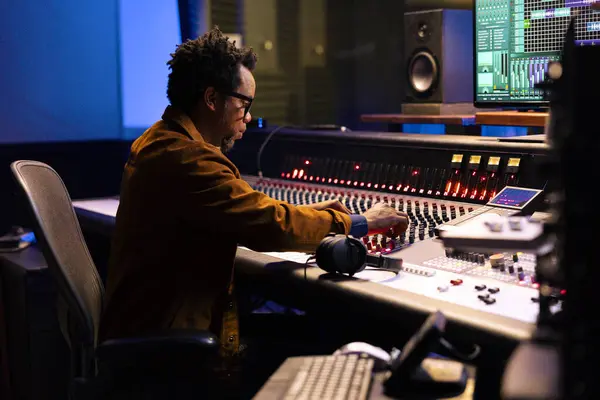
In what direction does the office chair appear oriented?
to the viewer's right

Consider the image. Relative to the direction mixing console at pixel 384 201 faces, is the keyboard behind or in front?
in front

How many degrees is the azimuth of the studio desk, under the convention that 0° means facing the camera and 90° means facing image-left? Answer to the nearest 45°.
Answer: approximately 45°

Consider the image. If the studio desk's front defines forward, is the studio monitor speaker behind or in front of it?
behind

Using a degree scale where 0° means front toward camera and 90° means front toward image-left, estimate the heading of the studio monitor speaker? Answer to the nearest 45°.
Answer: approximately 45°

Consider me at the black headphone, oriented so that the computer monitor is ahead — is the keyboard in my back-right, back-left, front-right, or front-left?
back-right

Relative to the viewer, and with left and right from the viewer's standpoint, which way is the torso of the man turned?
facing to the right of the viewer

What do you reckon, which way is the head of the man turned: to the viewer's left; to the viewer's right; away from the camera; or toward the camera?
to the viewer's right

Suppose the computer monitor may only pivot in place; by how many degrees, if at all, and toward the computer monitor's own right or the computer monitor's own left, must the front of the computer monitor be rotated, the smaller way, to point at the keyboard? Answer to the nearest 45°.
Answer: approximately 45° to the computer monitor's own left

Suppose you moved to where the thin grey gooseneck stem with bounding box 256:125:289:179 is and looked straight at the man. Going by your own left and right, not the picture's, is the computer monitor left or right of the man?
left

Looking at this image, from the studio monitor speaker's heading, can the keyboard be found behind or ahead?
ahead

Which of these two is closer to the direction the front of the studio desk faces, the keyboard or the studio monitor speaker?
the keyboard
